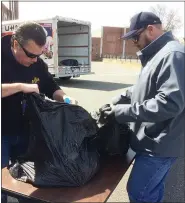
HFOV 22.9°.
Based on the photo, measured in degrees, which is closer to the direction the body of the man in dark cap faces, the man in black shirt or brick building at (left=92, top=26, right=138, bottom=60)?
the man in black shirt

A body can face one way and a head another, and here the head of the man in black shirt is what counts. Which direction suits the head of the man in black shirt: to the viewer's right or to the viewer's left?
to the viewer's right

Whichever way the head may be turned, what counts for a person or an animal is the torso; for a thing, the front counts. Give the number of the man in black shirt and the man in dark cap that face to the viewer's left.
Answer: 1

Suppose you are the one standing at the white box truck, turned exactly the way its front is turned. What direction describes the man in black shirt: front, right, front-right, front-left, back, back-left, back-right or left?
back-left

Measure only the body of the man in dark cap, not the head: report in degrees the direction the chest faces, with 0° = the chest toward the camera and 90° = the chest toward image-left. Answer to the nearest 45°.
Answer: approximately 90°

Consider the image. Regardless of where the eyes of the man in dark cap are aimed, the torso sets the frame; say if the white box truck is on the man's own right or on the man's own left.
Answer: on the man's own right

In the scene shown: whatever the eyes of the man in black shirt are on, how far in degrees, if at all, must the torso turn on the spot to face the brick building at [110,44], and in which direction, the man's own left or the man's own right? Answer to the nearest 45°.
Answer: approximately 135° to the man's own left

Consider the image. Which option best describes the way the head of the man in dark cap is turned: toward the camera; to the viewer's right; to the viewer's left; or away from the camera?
to the viewer's left

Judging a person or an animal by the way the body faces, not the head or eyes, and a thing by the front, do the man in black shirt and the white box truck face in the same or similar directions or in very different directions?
very different directions

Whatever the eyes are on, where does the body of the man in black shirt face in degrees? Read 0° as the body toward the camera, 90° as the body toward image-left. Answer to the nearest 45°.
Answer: approximately 315°

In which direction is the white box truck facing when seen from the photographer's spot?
facing away from the viewer and to the left of the viewer

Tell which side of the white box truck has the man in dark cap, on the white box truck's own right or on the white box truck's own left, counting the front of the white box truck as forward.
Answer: on the white box truck's own left
